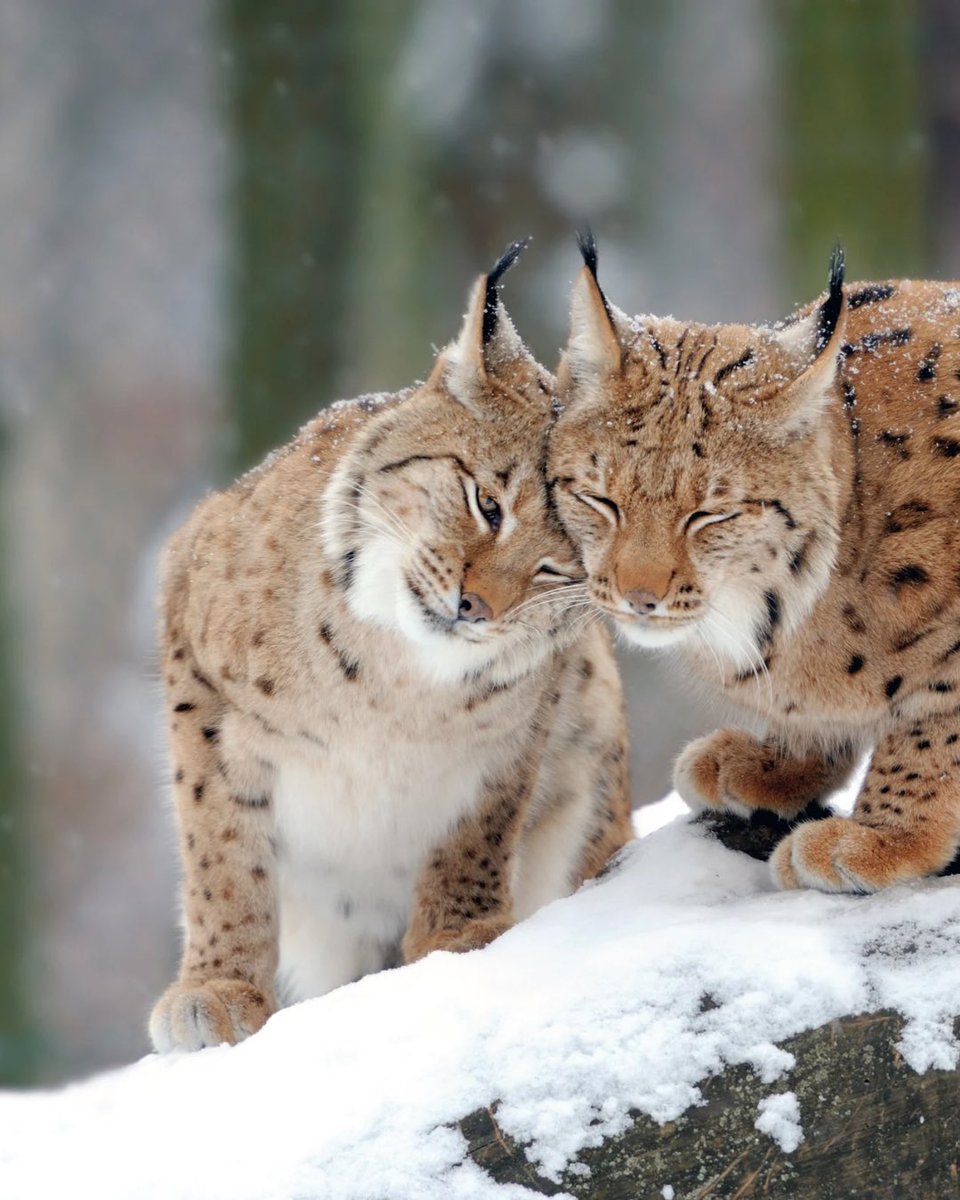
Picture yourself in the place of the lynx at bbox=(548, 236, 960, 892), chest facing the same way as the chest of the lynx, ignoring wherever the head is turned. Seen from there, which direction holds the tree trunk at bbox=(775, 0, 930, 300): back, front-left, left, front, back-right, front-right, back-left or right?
back-right

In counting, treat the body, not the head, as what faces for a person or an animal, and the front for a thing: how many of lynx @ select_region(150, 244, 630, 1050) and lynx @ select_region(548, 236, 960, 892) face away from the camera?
0

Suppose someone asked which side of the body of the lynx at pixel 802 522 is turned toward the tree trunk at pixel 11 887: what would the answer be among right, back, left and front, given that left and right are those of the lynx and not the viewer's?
right

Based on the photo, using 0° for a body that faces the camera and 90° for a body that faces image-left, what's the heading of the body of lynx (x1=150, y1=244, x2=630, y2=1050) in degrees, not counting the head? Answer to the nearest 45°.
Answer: approximately 0°

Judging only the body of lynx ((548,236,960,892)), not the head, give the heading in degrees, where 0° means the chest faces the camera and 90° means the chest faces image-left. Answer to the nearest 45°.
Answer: approximately 45°

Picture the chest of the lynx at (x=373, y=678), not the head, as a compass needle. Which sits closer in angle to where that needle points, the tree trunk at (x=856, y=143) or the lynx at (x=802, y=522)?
the lynx

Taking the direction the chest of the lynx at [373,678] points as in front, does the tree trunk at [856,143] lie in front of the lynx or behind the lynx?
behind
